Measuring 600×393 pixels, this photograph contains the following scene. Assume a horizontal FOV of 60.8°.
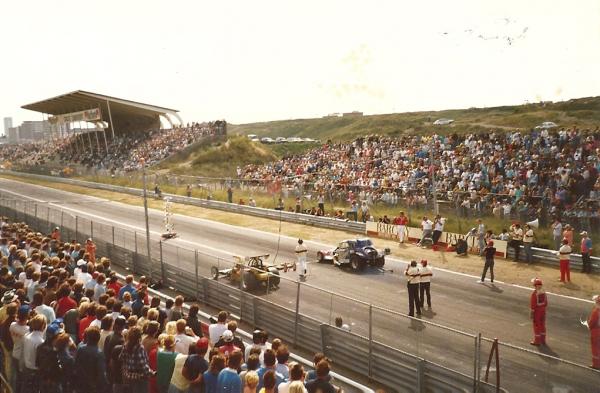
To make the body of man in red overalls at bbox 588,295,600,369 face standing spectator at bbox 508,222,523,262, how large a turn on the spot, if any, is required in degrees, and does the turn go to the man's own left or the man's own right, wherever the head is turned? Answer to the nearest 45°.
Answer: approximately 90° to the man's own right

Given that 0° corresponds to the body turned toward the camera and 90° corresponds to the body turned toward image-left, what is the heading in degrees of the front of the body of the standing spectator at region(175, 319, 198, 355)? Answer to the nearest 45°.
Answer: approximately 225°

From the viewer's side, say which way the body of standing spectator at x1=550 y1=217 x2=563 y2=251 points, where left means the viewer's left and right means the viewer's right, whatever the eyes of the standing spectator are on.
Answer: facing the viewer and to the left of the viewer

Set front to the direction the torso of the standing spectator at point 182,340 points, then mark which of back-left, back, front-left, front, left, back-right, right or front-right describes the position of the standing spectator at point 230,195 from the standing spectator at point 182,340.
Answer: front-left

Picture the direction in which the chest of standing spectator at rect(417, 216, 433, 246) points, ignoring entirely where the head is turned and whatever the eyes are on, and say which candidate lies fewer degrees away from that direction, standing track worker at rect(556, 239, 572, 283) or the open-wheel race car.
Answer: the open-wheel race car

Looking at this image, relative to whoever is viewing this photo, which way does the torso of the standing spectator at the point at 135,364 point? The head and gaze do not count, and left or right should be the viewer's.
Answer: facing away from the viewer and to the right of the viewer

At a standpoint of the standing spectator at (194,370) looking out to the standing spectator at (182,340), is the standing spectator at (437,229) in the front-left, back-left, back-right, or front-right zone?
front-right

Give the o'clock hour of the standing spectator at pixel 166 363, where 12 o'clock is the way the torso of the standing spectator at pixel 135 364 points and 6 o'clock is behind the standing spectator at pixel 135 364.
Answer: the standing spectator at pixel 166 363 is roughly at 2 o'clock from the standing spectator at pixel 135 364.

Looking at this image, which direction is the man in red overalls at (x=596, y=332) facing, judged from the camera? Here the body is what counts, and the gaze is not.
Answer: to the viewer's left

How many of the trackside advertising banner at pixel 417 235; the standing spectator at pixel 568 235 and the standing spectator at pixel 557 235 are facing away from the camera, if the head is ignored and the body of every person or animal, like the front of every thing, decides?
0

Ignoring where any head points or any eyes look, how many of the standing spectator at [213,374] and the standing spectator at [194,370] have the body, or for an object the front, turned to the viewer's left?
0

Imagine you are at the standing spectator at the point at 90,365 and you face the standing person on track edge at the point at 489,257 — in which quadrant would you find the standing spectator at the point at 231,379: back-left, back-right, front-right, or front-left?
front-right

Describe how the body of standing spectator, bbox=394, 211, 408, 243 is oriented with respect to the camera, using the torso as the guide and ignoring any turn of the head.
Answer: toward the camera

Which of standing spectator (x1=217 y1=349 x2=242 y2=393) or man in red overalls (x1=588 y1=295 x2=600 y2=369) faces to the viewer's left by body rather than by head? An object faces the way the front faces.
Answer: the man in red overalls

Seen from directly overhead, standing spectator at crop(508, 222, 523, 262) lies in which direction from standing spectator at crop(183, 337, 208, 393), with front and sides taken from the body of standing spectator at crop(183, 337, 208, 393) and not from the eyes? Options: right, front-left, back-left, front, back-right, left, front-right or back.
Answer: front

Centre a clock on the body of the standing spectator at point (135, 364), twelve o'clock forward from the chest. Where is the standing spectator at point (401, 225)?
the standing spectator at point (401, 225) is roughly at 12 o'clock from the standing spectator at point (135, 364).

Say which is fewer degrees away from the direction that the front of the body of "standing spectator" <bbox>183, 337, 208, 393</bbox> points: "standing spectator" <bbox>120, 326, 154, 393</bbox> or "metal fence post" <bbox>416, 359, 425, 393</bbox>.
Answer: the metal fence post
